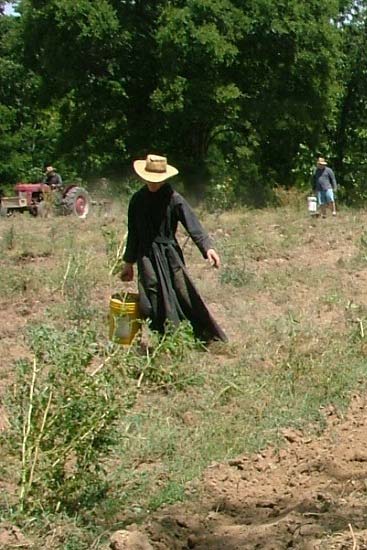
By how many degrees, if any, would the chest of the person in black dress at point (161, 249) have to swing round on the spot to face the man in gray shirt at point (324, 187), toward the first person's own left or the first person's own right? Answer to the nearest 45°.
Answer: approximately 180°

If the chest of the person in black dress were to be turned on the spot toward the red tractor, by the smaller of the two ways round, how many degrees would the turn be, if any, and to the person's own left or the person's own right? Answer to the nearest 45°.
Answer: approximately 180°

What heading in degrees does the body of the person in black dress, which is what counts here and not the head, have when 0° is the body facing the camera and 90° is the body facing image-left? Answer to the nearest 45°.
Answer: approximately 0°
